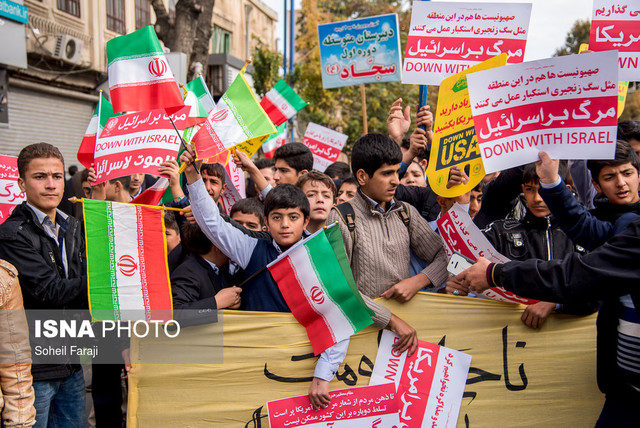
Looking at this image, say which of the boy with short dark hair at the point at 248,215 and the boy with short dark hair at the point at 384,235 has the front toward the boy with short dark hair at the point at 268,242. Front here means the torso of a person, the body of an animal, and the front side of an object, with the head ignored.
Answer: the boy with short dark hair at the point at 248,215

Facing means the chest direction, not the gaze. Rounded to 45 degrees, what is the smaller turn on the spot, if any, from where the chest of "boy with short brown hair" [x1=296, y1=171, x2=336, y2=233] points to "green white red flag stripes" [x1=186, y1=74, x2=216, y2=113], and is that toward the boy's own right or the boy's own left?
approximately 135° to the boy's own right

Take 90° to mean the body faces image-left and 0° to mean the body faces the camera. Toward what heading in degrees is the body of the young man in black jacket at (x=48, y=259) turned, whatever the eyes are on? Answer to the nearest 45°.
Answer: approximately 315°

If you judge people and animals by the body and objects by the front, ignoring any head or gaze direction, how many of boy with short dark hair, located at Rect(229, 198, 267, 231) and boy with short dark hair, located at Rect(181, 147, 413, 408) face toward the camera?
2

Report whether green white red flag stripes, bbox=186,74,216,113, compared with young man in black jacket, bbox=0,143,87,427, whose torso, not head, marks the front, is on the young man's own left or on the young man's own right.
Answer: on the young man's own left

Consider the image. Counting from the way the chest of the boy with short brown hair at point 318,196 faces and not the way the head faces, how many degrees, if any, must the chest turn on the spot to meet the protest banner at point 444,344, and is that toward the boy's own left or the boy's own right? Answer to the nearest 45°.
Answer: approximately 45° to the boy's own left

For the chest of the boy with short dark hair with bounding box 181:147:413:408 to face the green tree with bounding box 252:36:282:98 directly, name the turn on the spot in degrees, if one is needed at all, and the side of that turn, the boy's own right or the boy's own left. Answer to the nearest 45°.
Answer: approximately 180°

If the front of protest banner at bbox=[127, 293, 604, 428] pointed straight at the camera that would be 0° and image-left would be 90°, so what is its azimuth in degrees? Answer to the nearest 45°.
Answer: approximately 0°

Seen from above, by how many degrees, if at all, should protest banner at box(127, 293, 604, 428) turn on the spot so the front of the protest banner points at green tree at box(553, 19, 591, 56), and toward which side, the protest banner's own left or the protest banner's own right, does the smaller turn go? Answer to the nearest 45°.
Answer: approximately 180°

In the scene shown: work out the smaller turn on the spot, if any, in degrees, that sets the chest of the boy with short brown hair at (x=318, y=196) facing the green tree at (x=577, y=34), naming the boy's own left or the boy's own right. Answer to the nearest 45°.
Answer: approximately 135° to the boy's own left
